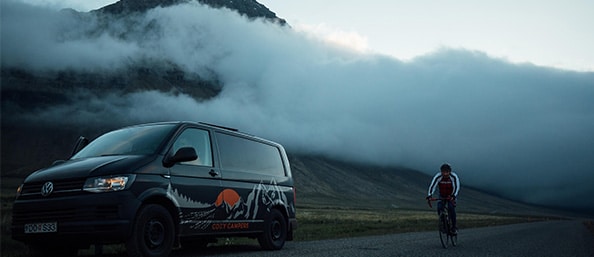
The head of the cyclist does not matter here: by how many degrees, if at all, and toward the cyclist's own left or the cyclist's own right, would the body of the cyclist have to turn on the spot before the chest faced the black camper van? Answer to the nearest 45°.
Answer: approximately 45° to the cyclist's own right

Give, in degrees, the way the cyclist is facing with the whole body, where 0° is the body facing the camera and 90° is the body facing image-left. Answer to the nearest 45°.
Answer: approximately 0°

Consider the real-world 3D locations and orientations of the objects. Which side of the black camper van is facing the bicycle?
back

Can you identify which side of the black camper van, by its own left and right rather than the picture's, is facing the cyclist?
back

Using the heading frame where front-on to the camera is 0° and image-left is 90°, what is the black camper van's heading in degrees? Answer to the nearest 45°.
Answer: approximately 45°
